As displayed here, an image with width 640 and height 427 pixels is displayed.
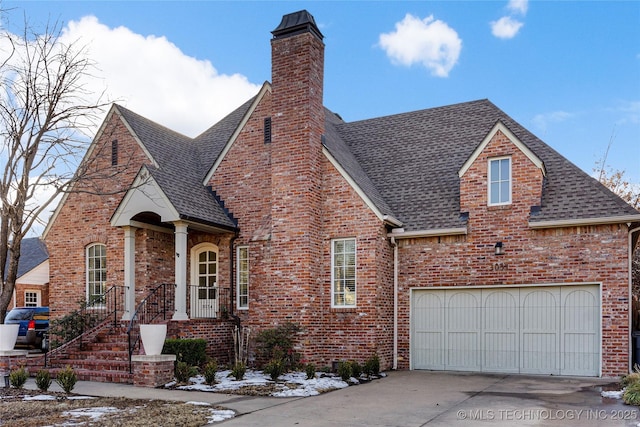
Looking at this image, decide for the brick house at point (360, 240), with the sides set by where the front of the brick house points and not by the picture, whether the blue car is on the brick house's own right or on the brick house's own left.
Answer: on the brick house's own right

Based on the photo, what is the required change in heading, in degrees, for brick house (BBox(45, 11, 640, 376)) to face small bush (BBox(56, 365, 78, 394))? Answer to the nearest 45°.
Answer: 0° — it already faces it

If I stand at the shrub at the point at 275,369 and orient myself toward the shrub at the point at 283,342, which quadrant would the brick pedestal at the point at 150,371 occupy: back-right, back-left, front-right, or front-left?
back-left

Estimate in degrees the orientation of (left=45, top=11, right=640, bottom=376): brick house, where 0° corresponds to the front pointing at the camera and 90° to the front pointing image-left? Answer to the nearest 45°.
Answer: approximately 45°

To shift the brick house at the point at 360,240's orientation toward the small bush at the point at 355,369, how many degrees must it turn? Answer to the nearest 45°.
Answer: approximately 45° to its left

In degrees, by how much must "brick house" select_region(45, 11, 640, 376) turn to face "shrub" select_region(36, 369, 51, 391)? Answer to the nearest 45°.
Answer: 0° — it already faces it

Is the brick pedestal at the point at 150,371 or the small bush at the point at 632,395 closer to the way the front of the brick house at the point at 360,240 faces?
the brick pedestal
